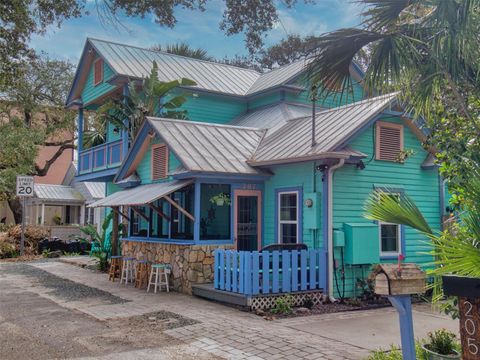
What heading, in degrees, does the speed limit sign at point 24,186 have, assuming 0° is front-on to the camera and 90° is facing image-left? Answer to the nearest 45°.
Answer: approximately 0°

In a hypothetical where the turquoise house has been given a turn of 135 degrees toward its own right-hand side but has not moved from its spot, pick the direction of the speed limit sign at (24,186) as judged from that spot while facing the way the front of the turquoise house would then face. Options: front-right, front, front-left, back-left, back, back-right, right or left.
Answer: front-left

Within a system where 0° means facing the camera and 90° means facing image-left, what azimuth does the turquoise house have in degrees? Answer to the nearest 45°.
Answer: approximately 45°

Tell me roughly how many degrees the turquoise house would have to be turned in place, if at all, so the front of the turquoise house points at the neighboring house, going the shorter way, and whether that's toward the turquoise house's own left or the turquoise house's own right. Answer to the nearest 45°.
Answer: approximately 90° to the turquoise house's own right

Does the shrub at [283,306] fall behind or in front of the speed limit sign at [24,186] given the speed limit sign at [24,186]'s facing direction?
in front

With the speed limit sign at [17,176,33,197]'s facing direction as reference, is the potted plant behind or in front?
in front

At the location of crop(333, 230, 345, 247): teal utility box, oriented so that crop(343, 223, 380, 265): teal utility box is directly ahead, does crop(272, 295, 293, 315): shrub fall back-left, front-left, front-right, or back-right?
back-right

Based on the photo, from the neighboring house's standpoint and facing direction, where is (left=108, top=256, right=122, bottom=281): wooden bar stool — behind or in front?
in front
